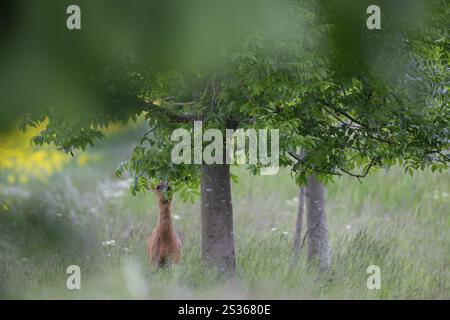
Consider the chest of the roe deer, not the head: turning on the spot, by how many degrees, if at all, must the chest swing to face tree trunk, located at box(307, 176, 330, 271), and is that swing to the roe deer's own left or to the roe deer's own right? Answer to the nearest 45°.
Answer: approximately 90° to the roe deer's own left

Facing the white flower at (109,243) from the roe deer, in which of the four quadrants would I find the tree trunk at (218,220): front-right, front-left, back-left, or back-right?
back-right

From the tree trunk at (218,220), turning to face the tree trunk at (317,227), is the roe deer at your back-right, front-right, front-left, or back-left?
back-left

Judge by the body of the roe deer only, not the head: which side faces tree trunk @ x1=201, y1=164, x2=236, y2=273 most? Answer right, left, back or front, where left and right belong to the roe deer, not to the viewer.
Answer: left
